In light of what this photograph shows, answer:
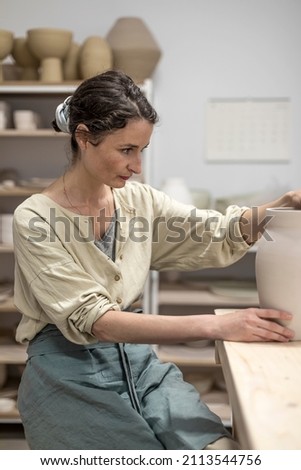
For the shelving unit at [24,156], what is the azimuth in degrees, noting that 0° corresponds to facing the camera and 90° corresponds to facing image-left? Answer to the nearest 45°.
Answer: approximately 0°

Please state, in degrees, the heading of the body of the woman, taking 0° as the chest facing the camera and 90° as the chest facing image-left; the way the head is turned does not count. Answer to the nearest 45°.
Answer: approximately 315°

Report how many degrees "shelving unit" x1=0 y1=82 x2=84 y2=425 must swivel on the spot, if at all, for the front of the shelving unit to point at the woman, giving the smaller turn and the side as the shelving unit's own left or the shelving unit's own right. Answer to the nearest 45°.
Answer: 0° — it already faces them

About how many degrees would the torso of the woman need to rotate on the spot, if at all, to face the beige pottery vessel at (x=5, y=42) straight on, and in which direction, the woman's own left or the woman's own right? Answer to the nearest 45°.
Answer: approximately 135° to the woman's own left

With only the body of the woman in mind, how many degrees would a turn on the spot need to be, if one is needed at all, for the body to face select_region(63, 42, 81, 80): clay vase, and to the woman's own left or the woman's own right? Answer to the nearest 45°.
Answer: approximately 135° to the woman's own left

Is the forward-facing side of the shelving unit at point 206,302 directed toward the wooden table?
yes

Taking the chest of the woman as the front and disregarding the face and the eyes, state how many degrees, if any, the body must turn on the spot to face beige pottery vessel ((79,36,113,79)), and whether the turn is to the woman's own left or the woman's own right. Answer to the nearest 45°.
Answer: approximately 135° to the woman's own left

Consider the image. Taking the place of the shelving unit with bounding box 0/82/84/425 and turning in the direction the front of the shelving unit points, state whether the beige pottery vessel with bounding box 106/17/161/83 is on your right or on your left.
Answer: on your left

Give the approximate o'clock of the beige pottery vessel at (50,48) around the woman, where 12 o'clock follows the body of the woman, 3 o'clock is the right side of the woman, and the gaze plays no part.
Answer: The beige pottery vessel is roughly at 7 o'clock from the woman.

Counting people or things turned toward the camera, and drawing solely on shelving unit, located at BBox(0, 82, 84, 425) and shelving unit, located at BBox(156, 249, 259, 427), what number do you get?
2
